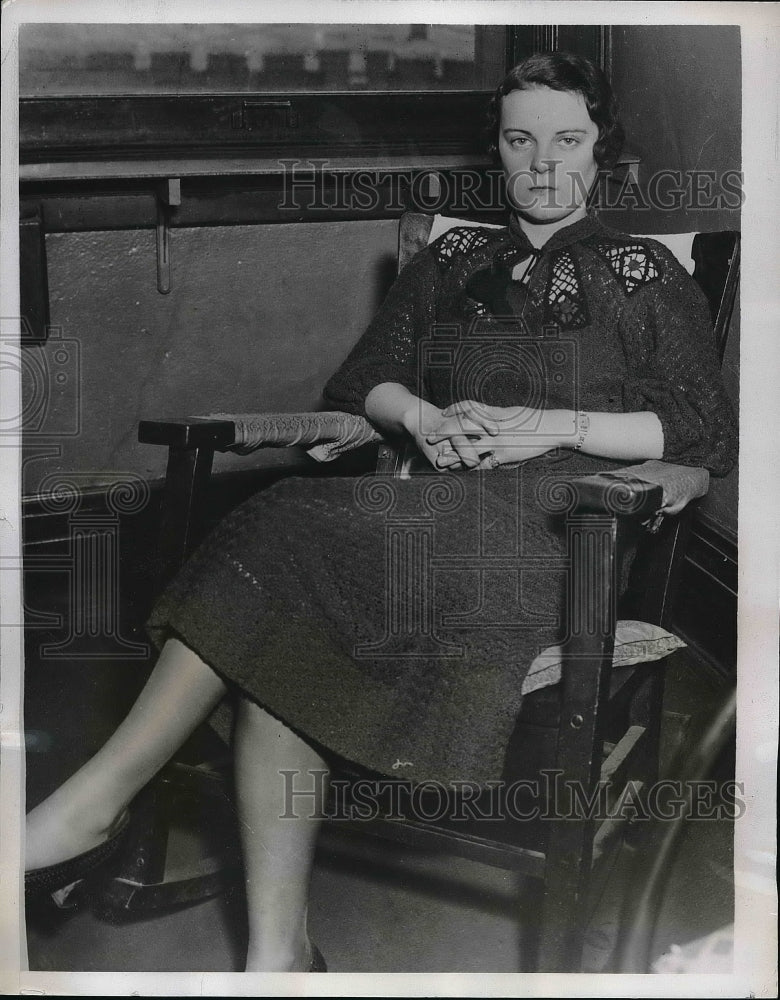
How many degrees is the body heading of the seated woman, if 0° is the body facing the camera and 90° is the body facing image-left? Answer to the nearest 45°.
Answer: approximately 45°

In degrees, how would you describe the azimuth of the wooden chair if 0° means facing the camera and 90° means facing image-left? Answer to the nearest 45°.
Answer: approximately 45°
